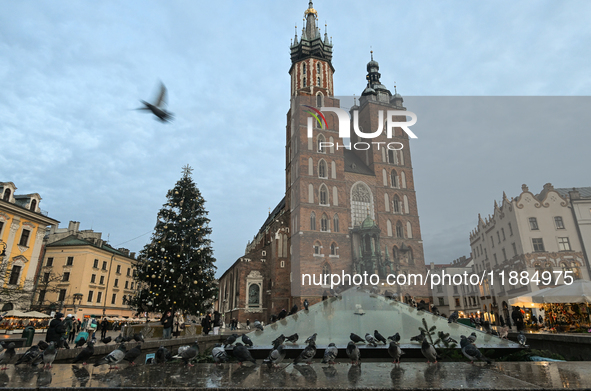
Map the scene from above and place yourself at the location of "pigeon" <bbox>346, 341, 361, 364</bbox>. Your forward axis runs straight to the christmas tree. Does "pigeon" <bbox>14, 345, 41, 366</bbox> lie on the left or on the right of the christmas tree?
left

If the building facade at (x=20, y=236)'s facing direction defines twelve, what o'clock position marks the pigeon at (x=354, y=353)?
The pigeon is roughly at 1 o'clock from the building facade.

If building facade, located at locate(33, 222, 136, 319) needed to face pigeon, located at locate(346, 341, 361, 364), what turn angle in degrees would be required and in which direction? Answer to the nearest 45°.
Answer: approximately 45° to its right

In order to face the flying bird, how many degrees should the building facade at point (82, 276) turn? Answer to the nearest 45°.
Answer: approximately 45° to its right
